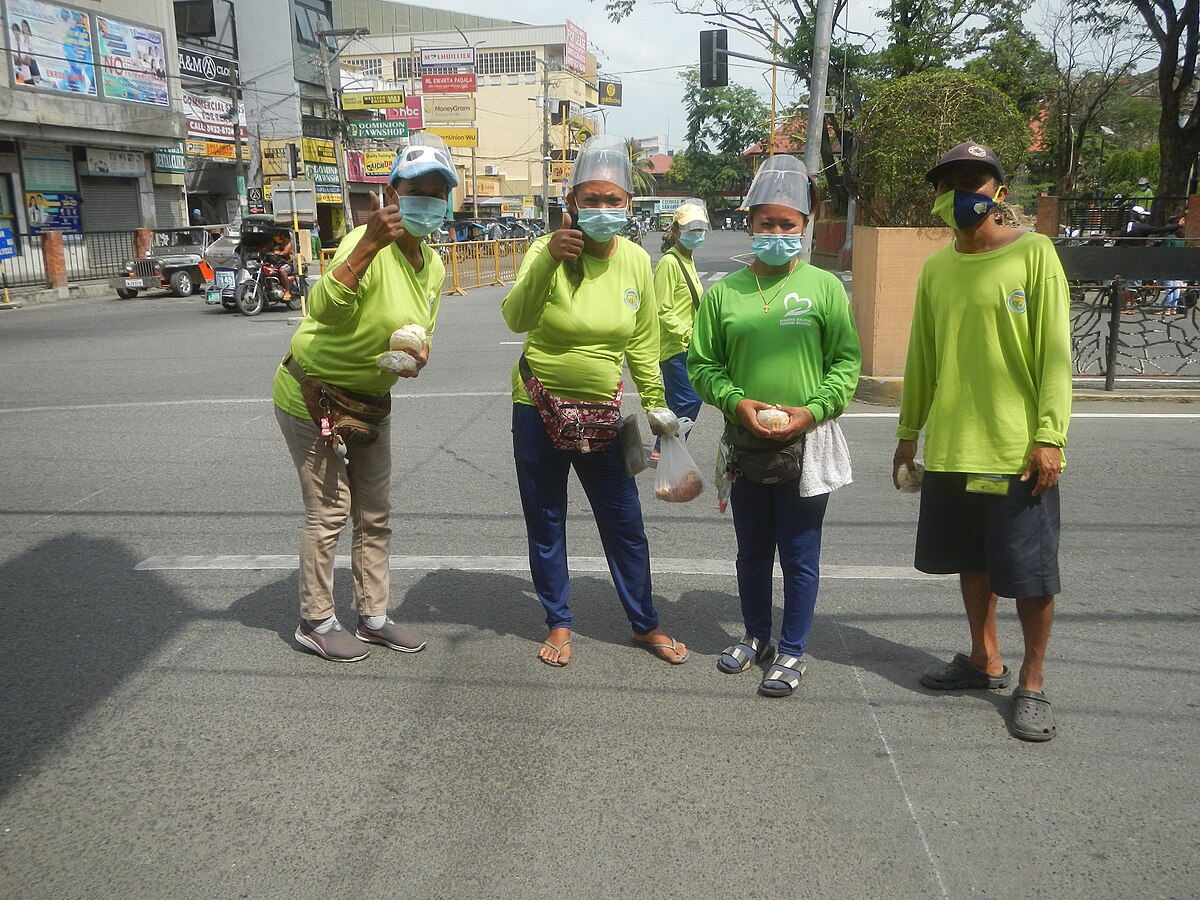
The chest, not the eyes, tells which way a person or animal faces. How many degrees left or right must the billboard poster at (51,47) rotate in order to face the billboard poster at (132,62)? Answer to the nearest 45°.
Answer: approximately 90° to its left

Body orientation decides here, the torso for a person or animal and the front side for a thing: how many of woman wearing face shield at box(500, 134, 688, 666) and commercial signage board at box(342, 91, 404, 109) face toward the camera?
2

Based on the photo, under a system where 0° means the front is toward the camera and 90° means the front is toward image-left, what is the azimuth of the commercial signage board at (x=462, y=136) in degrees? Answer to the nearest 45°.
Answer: approximately 0°

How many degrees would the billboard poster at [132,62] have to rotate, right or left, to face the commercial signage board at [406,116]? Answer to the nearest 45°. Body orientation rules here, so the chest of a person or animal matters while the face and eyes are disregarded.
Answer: approximately 90° to its left

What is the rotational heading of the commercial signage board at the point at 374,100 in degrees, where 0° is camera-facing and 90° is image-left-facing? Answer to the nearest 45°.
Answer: approximately 0°
